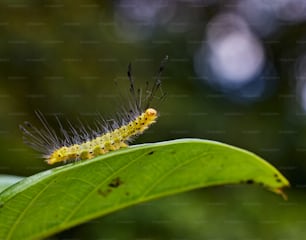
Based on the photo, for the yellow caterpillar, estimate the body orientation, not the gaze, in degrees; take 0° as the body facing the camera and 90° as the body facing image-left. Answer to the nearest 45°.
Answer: approximately 270°
